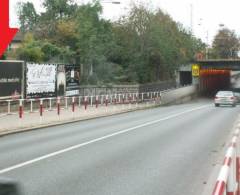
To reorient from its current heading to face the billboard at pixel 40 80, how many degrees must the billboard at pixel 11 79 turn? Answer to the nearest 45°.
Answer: approximately 135° to its left

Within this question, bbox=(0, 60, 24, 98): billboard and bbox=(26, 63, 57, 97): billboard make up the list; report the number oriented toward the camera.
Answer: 2

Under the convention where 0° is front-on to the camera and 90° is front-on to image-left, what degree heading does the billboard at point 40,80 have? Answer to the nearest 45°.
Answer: approximately 0°

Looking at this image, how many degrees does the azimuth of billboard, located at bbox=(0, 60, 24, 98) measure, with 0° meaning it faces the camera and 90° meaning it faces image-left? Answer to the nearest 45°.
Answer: approximately 0°

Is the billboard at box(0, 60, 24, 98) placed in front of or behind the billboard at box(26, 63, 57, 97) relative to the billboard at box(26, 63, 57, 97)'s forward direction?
in front
